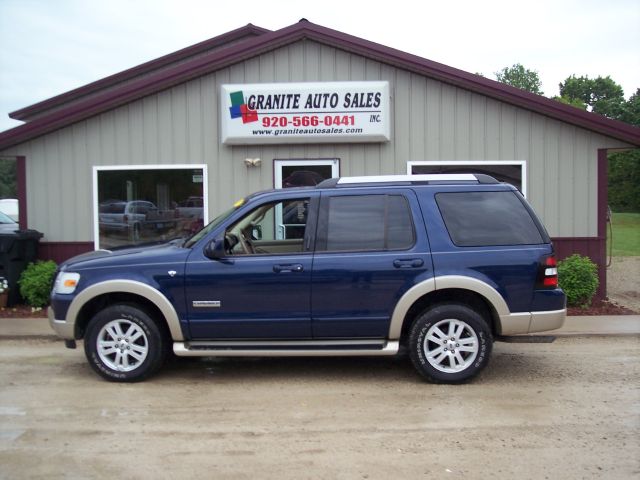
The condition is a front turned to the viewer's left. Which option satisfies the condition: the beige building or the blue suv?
the blue suv

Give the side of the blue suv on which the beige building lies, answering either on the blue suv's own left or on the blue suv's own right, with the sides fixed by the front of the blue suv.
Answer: on the blue suv's own right

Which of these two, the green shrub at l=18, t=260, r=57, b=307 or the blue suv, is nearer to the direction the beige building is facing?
the blue suv

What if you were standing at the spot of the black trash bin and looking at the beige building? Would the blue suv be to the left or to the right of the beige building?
right

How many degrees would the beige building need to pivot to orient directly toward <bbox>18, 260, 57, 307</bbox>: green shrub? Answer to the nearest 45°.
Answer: approximately 90° to its right

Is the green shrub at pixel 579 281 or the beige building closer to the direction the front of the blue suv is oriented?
the beige building

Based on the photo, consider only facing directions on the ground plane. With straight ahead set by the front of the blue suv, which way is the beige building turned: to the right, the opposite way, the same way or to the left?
to the left

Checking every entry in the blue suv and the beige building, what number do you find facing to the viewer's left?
1

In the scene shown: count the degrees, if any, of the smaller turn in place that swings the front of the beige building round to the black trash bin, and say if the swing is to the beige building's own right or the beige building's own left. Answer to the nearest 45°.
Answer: approximately 90° to the beige building's own right

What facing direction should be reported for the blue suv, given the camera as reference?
facing to the left of the viewer

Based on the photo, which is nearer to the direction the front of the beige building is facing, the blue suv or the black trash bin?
the blue suv
